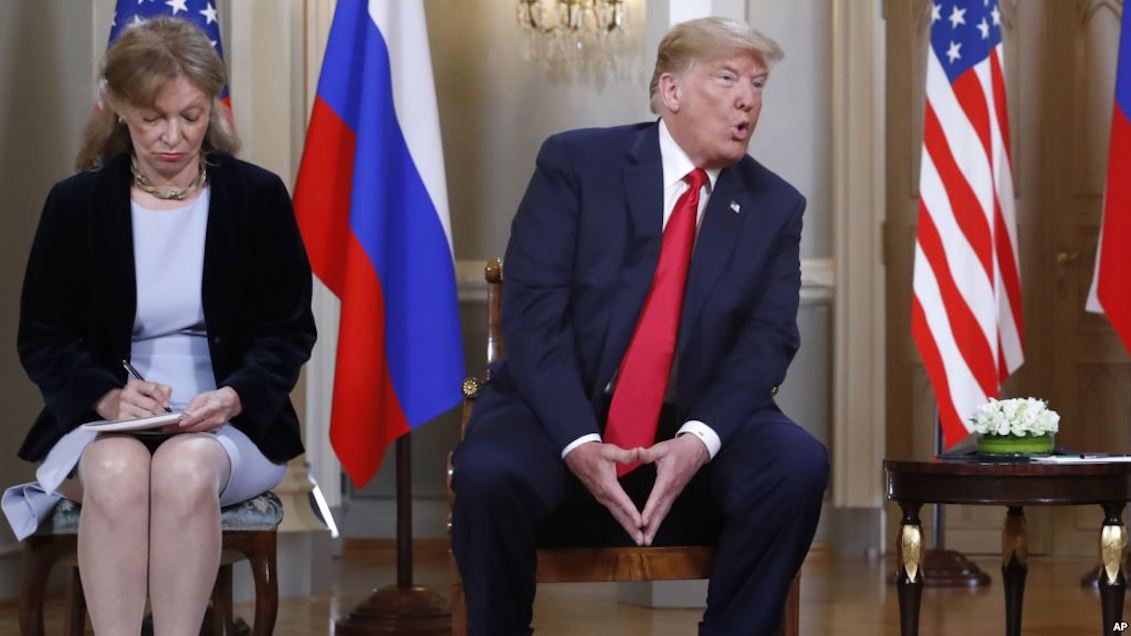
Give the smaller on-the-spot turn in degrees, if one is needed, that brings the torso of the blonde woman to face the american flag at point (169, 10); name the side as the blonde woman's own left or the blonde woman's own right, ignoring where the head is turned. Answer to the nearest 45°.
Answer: approximately 180°

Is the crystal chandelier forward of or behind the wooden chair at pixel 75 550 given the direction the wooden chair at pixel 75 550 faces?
behind

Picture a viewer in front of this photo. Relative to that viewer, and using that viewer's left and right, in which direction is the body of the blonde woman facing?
facing the viewer

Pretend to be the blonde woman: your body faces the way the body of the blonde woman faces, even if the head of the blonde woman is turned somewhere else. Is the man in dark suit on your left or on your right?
on your left

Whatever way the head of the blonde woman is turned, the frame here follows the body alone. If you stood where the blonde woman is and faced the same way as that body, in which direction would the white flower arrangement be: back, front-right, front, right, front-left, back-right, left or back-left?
left

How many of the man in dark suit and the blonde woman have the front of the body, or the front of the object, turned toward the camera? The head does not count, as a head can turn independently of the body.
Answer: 2

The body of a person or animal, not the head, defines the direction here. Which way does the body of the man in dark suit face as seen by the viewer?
toward the camera

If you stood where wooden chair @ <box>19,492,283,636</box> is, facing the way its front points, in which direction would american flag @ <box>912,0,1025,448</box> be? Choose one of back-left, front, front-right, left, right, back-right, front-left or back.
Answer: back-left

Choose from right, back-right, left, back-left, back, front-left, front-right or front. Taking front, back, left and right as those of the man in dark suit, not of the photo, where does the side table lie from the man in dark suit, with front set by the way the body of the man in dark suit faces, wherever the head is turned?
back-left

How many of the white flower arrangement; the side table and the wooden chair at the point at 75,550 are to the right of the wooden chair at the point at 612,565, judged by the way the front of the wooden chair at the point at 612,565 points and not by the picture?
1

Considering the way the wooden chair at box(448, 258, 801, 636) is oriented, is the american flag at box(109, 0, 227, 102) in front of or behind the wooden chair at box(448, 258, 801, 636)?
behind
